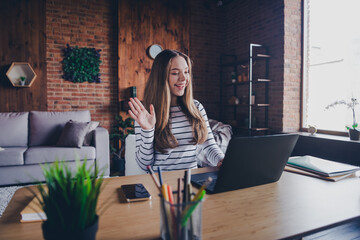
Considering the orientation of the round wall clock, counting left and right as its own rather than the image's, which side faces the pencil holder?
front

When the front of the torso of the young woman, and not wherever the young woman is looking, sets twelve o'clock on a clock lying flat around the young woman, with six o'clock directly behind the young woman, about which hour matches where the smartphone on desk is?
The smartphone on desk is roughly at 2 o'clock from the young woman.

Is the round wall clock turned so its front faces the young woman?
yes

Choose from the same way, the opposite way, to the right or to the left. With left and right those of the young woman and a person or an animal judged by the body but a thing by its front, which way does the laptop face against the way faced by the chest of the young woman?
the opposite way

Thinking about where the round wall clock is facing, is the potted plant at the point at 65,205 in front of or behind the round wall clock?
in front

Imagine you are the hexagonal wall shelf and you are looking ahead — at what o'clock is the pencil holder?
The pencil holder is roughly at 12 o'clock from the hexagonal wall shelf.

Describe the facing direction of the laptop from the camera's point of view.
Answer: facing away from the viewer and to the left of the viewer

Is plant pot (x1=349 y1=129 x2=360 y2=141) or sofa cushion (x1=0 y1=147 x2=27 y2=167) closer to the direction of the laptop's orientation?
the sofa cushion

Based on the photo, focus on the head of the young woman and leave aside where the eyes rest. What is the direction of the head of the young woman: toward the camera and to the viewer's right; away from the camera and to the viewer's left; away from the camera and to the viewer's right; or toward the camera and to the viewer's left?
toward the camera and to the viewer's right

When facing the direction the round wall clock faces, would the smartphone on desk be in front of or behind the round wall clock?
in front

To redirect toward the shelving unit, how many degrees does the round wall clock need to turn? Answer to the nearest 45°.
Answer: approximately 90° to its left
